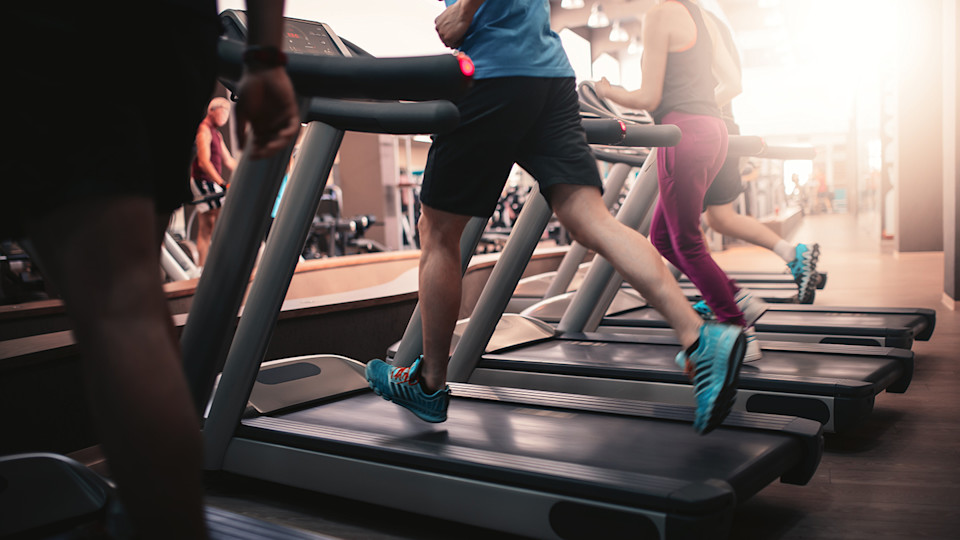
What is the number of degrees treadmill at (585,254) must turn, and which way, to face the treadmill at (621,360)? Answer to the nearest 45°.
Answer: approximately 90° to its left

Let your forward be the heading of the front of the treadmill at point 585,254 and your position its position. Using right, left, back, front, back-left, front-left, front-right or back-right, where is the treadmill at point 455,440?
left

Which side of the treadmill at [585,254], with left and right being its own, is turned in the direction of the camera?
left

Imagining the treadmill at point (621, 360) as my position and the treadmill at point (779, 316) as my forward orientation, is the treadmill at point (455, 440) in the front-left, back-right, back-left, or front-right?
back-right
